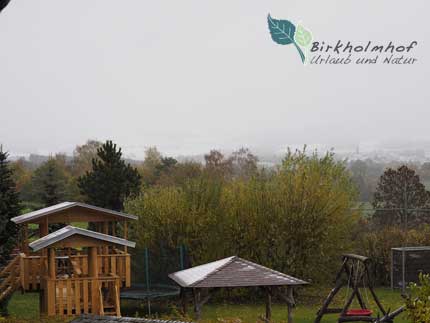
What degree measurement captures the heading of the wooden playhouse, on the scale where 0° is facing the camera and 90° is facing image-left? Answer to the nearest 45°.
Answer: approximately 0°

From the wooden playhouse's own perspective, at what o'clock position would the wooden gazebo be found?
The wooden gazebo is roughly at 10 o'clock from the wooden playhouse.

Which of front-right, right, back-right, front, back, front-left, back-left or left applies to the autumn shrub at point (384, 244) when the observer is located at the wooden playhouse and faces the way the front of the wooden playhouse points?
back-left

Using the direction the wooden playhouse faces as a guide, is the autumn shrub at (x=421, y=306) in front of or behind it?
in front

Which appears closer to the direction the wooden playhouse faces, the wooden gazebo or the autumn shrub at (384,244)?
the wooden gazebo

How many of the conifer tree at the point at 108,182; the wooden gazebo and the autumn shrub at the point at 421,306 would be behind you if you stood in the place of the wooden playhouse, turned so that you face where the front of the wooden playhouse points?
1
